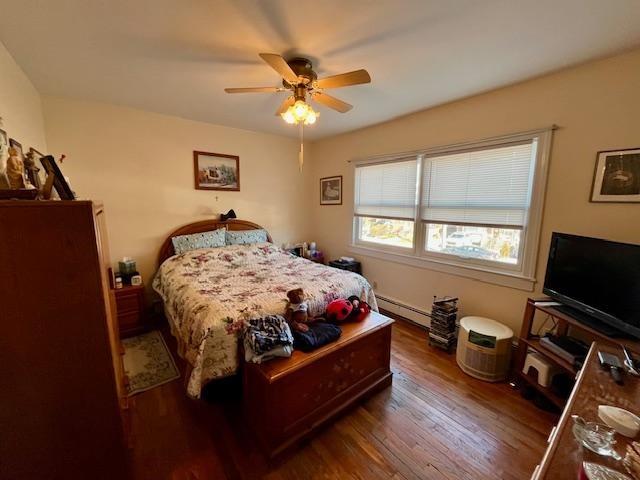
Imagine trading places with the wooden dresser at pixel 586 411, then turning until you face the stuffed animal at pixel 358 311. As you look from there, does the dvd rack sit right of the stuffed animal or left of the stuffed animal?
right

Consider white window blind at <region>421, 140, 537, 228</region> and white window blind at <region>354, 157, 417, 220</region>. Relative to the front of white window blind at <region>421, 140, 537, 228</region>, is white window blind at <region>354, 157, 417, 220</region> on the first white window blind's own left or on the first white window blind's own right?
on the first white window blind's own right

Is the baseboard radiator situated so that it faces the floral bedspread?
yes

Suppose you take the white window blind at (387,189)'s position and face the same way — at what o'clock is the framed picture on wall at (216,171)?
The framed picture on wall is roughly at 1 o'clock from the white window blind.

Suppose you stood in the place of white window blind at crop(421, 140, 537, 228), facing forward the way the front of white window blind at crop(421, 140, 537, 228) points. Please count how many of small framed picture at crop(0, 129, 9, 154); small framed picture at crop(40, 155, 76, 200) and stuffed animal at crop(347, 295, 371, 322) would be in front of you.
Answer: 3

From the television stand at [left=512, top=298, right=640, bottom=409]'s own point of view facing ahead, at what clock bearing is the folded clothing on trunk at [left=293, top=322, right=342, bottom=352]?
The folded clothing on trunk is roughly at 12 o'clock from the television stand.

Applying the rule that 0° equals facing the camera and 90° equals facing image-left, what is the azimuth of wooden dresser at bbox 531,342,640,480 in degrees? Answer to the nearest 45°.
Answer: approximately 90°

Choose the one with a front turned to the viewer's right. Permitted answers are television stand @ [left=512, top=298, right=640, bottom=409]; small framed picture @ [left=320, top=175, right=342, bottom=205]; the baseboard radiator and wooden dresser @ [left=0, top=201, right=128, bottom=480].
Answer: the wooden dresser

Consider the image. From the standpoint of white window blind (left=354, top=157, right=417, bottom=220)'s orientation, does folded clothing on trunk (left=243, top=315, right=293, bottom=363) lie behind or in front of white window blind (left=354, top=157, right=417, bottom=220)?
in front

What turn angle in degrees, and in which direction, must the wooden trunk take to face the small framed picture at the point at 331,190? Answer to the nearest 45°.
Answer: approximately 135° to its left

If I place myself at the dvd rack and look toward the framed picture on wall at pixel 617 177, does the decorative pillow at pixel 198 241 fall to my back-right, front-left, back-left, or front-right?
back-right

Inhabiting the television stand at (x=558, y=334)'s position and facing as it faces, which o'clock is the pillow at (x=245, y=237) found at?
The pillow is roughly at 1 o'clock from the television stand.

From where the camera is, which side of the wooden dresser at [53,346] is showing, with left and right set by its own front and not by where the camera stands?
right

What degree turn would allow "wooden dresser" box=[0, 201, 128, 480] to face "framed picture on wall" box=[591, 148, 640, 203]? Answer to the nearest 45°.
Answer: approximately 45° to its right
